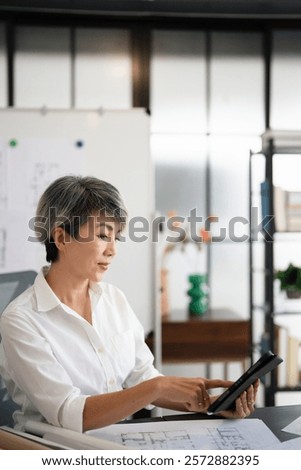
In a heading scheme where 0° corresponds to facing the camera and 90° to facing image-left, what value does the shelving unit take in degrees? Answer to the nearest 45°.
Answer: approximately 0°

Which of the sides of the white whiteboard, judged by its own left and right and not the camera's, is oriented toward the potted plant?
left

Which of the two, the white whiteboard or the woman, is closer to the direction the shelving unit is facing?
the woman

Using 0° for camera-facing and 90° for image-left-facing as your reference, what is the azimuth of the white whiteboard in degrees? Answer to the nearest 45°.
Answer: approximately 0°

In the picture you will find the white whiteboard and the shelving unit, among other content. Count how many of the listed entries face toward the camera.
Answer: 2

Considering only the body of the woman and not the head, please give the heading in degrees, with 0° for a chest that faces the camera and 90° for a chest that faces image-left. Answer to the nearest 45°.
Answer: approximately 315°

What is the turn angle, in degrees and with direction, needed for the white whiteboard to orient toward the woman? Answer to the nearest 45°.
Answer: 0° — it already faces them

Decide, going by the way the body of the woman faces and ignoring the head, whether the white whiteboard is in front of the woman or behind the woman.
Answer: behind
